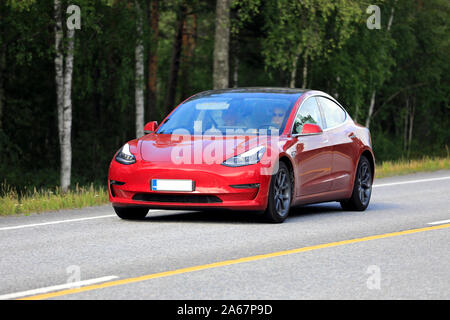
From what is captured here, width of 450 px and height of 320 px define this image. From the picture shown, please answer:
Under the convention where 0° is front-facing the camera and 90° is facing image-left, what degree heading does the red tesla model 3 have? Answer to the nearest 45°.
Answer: approximately 45°

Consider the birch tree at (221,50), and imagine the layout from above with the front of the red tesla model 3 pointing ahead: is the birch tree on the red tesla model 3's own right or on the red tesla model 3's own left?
on the red tesla model 3's own right

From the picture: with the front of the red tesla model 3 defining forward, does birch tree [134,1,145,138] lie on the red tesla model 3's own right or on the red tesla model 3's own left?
on the red tesla model 3's own right
